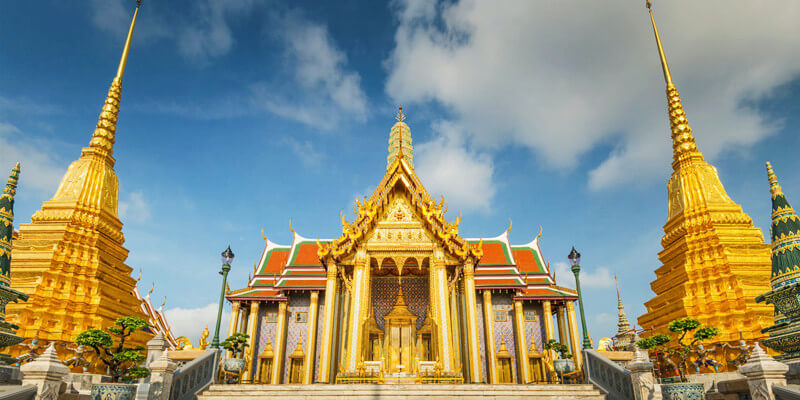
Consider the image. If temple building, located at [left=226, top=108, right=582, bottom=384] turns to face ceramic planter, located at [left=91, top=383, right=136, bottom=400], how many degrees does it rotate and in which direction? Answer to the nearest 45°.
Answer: approximately 45° to its right

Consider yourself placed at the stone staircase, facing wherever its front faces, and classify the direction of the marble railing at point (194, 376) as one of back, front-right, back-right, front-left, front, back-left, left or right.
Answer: right

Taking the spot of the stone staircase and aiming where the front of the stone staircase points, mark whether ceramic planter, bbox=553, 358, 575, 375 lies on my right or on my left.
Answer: on my left

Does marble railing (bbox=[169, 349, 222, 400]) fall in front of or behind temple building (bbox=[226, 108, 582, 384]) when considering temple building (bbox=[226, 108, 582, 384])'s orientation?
in front

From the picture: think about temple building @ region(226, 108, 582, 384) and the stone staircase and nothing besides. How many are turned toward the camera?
2

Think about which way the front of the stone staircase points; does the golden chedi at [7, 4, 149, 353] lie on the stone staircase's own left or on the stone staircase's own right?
on the stone staircase's own right

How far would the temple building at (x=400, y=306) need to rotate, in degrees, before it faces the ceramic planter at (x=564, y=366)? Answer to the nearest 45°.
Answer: approximately 45° to its left

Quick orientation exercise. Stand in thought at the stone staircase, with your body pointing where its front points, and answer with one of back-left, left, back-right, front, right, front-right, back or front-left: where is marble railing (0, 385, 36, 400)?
front-right

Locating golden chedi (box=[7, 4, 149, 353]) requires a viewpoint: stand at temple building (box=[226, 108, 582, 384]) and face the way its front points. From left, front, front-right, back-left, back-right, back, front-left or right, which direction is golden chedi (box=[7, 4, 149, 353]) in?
right

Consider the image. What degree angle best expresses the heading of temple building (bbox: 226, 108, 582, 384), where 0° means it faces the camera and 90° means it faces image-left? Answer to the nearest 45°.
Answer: approximately 0°

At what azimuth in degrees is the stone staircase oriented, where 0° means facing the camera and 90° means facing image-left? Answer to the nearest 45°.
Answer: approximately 0°

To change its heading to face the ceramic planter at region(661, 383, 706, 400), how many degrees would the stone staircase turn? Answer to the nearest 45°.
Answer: approximately 90° to its left

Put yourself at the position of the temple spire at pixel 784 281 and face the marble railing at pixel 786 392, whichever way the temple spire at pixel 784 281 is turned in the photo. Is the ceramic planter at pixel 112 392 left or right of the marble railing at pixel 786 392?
right
